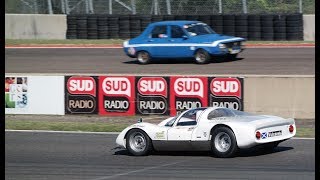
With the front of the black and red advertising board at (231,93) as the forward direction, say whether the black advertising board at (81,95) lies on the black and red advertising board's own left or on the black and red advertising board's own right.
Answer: on the black and red advertising board's own right

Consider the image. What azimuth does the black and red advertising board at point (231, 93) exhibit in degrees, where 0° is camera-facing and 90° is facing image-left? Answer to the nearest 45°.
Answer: approximately 0°

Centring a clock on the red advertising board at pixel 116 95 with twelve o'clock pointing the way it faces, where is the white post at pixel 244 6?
The white post is roughly at 7 o'clock from the red advertising board.

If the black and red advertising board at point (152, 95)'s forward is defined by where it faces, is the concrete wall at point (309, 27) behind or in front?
behind

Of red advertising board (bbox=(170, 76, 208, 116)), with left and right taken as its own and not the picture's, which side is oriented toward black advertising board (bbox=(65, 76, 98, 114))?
right

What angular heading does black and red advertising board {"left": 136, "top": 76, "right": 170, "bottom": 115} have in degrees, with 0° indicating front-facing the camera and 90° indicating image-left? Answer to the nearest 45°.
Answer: approximately 0°
